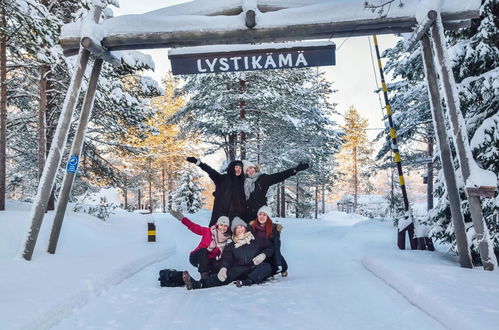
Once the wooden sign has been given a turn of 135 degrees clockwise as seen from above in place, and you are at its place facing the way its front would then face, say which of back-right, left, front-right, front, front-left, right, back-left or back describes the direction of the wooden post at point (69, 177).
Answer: front-left

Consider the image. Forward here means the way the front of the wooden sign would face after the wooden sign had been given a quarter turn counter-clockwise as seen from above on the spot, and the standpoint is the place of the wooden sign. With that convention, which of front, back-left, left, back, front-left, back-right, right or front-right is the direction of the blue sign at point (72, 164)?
back

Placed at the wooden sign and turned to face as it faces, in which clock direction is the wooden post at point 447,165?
The wooden post is roughly at 9 o'clock from the wooden sign.

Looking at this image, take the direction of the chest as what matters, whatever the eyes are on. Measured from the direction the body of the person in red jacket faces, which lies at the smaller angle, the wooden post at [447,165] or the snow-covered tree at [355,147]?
the wooden post

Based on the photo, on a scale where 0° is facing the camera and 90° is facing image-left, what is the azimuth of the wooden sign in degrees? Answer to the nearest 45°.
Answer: approximately 0°

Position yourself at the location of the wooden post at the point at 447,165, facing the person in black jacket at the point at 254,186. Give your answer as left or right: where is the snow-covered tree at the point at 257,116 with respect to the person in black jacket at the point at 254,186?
right

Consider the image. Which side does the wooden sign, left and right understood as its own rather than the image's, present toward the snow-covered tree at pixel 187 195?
back
